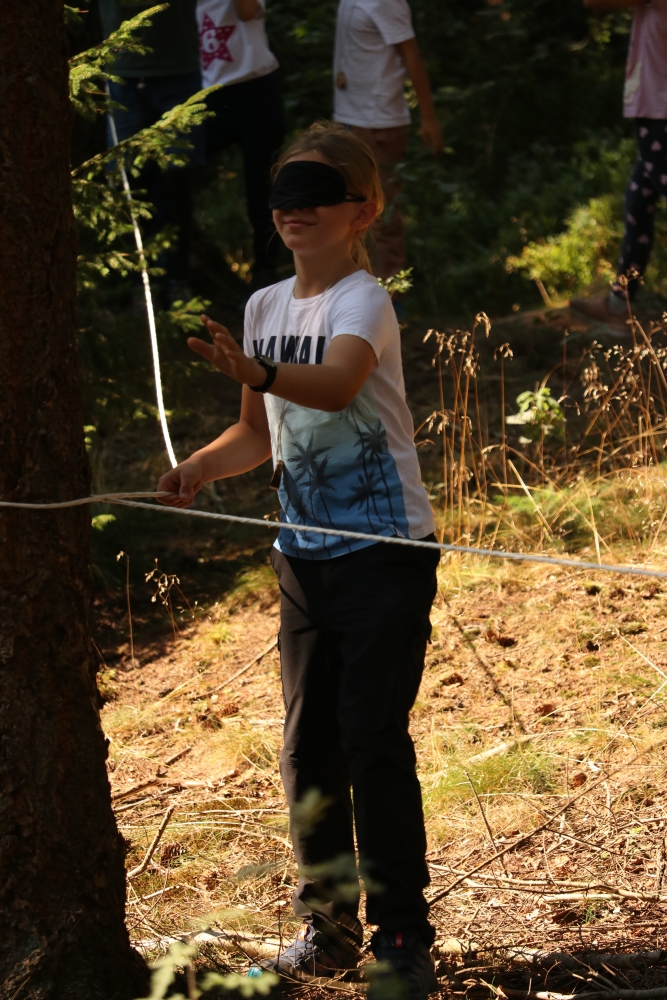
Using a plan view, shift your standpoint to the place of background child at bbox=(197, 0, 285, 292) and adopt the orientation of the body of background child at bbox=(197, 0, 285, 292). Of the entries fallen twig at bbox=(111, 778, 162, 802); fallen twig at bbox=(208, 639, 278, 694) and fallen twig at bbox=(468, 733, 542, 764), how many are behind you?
0

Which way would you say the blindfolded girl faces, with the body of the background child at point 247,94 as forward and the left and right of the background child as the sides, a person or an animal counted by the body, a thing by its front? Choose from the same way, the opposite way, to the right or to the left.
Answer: the same way

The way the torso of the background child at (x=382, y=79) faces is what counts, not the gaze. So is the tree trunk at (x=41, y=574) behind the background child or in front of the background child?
in front

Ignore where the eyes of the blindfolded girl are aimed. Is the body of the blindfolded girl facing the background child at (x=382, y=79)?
no

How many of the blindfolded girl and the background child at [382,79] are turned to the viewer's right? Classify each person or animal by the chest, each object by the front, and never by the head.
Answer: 0

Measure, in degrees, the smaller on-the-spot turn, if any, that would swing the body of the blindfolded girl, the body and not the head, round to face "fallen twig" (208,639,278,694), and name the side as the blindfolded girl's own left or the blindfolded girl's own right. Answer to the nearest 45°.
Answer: approximately 135° to the blindfolded girl's own right

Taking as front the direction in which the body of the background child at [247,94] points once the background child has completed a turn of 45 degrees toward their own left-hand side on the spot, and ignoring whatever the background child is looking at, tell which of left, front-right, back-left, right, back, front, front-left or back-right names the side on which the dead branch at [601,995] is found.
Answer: front

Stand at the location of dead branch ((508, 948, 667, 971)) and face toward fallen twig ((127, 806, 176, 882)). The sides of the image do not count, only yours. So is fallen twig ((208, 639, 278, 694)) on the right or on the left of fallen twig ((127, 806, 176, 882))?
right

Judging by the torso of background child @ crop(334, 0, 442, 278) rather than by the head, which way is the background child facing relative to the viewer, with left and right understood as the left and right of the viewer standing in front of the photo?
facing the viewer and to the left of the viewer

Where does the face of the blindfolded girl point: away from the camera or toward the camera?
toward the camera

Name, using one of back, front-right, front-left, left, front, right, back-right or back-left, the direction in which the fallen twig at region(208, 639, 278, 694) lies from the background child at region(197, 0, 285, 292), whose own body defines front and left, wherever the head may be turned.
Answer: front-left

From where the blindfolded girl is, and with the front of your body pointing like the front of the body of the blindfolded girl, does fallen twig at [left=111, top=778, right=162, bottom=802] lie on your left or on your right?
on your right

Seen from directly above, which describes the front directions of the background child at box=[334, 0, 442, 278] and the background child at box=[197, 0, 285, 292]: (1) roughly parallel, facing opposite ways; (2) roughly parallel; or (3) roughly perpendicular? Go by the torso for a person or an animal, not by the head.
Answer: roughly parallel

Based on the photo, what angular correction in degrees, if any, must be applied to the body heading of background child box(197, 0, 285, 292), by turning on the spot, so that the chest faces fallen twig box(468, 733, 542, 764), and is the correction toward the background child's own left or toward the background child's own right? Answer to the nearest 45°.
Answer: approximately 45° to the background child's own left

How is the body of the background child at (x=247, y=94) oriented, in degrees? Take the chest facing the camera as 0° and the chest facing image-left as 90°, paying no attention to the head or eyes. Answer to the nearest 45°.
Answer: approximately 45°
